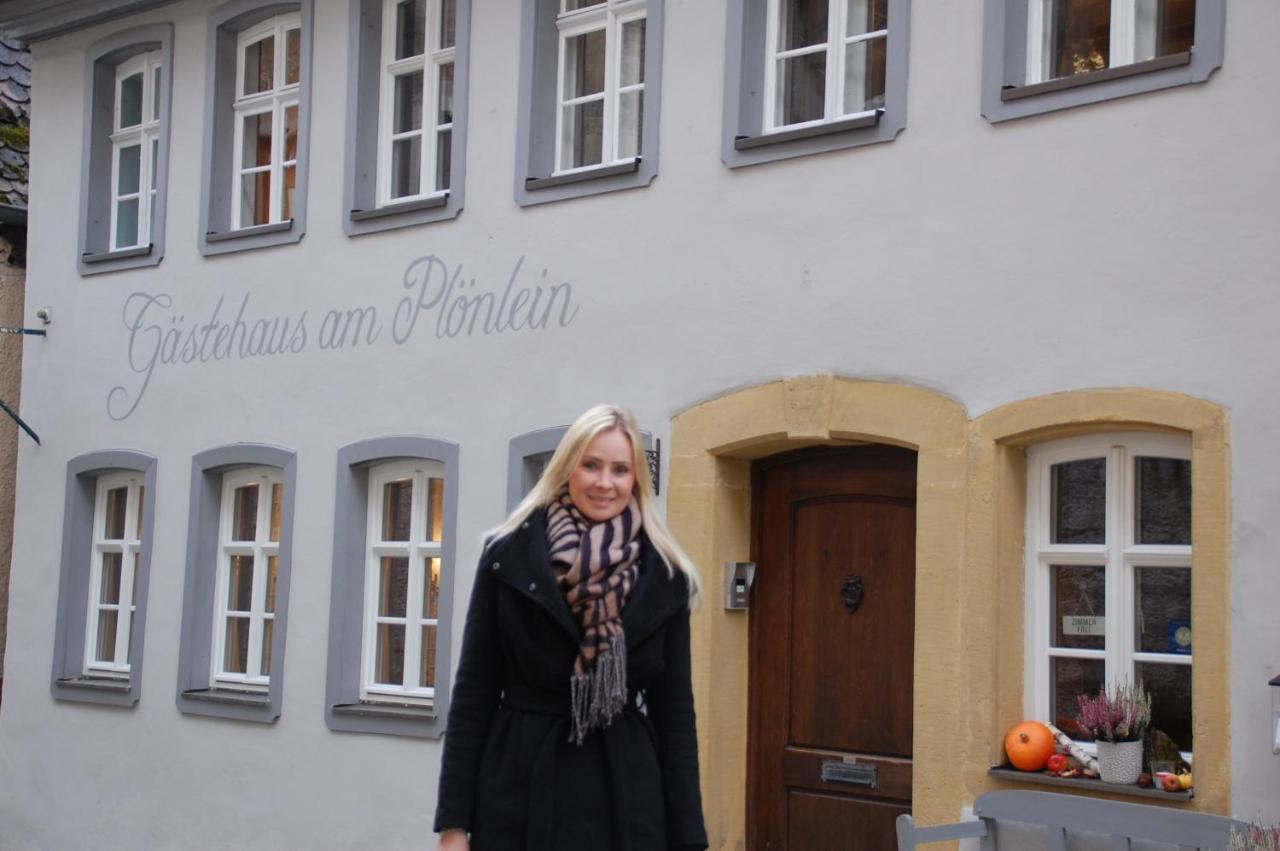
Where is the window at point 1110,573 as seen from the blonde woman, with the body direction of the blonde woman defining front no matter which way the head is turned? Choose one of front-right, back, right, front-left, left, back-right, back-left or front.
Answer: back-left

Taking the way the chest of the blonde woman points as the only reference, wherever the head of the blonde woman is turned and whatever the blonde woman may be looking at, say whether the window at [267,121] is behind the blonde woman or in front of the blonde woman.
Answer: behind

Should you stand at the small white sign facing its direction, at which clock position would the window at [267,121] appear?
The window is roughly at 4 o'clock from the small white sign.

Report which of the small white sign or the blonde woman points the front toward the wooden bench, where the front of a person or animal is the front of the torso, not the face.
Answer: the small white sign

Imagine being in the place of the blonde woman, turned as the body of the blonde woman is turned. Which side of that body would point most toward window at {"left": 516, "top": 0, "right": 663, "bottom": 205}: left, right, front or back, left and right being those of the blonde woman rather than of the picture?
back

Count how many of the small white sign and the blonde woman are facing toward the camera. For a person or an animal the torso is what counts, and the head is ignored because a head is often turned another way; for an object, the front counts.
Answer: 2

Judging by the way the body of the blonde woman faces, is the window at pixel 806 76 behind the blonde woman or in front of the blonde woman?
behind

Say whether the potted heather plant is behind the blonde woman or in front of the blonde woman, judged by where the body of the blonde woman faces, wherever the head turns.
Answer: behind
